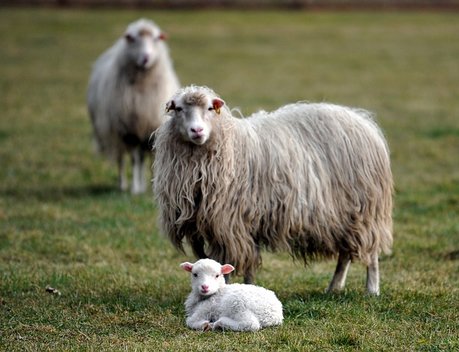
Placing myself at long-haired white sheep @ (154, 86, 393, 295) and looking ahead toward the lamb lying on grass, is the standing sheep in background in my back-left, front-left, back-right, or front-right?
back-right

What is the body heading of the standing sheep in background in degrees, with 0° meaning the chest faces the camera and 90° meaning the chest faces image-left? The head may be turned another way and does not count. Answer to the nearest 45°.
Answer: approximately 0°

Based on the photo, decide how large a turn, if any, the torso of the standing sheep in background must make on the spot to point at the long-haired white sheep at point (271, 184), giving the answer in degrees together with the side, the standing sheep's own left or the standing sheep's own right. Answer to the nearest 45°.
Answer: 0° — it already faces it

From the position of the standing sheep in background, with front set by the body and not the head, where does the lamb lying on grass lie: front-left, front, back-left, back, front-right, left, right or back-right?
front
